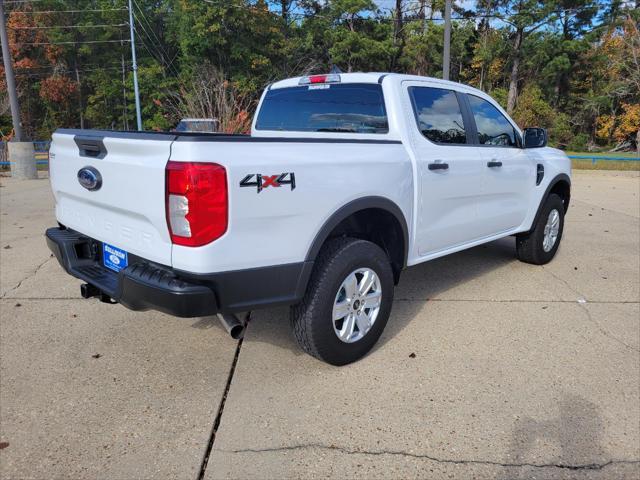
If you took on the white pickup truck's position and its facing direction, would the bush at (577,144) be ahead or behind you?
ahead

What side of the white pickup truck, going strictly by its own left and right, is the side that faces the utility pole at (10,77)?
left

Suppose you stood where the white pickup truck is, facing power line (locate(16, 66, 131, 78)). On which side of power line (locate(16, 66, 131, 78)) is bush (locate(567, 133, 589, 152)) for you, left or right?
right

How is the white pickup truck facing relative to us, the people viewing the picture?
facing away from the viewer and to the right of the viewer

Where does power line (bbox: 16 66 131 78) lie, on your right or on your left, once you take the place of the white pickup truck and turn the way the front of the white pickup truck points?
on your left

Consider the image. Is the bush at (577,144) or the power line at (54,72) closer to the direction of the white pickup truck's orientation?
the bush
